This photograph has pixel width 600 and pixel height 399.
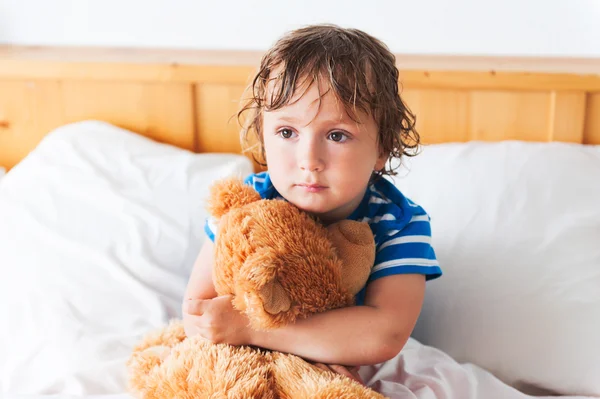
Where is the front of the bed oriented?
toward the camera
